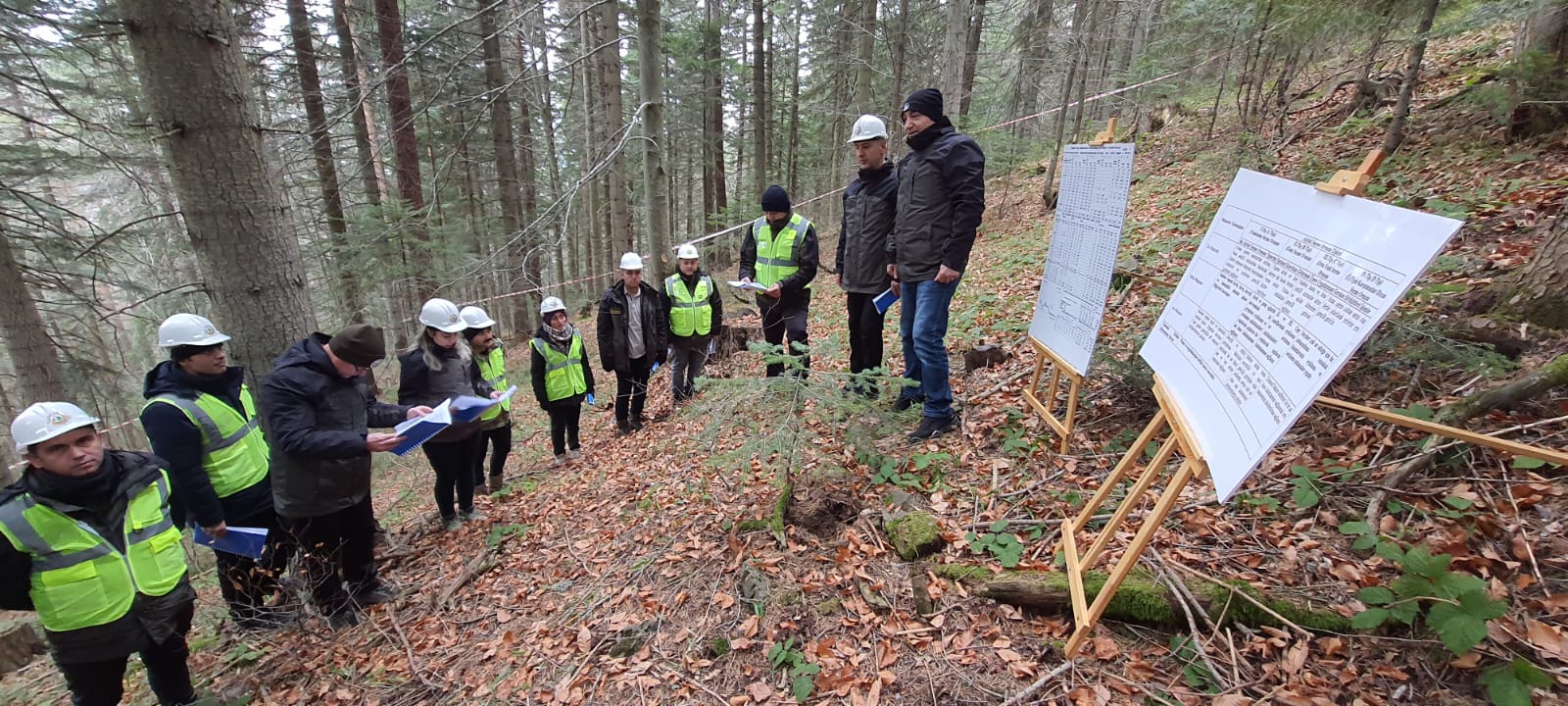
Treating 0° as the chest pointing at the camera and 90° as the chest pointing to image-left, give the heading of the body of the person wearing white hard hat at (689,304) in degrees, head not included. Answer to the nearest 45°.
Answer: approximately 0°

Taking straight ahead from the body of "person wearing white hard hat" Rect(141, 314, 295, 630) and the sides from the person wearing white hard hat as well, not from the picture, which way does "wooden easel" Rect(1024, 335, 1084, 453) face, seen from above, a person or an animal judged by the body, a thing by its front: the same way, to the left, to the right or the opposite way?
the opposite way

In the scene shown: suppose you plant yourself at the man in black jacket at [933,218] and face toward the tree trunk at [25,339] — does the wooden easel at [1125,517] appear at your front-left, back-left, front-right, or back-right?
back-left

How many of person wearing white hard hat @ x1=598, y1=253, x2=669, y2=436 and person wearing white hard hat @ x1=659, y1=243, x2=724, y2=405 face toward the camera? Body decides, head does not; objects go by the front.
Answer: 2

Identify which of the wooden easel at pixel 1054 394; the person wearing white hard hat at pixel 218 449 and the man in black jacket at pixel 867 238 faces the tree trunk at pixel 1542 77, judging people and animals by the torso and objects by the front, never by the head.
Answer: the person wearing white hard hat

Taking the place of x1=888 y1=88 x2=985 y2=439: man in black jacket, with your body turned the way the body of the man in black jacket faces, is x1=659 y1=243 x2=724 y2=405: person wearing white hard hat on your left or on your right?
on your right

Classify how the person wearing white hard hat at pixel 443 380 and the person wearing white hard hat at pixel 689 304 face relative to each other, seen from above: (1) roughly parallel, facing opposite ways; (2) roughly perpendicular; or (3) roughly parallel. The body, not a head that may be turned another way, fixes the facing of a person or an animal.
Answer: roughly perpendicular

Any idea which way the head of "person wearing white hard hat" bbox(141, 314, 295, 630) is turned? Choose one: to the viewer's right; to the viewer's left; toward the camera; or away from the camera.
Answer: to the viewer's right

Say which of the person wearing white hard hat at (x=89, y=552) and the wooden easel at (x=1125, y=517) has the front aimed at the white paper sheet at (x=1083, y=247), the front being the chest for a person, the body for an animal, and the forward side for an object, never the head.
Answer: the person wearing white hard hat
